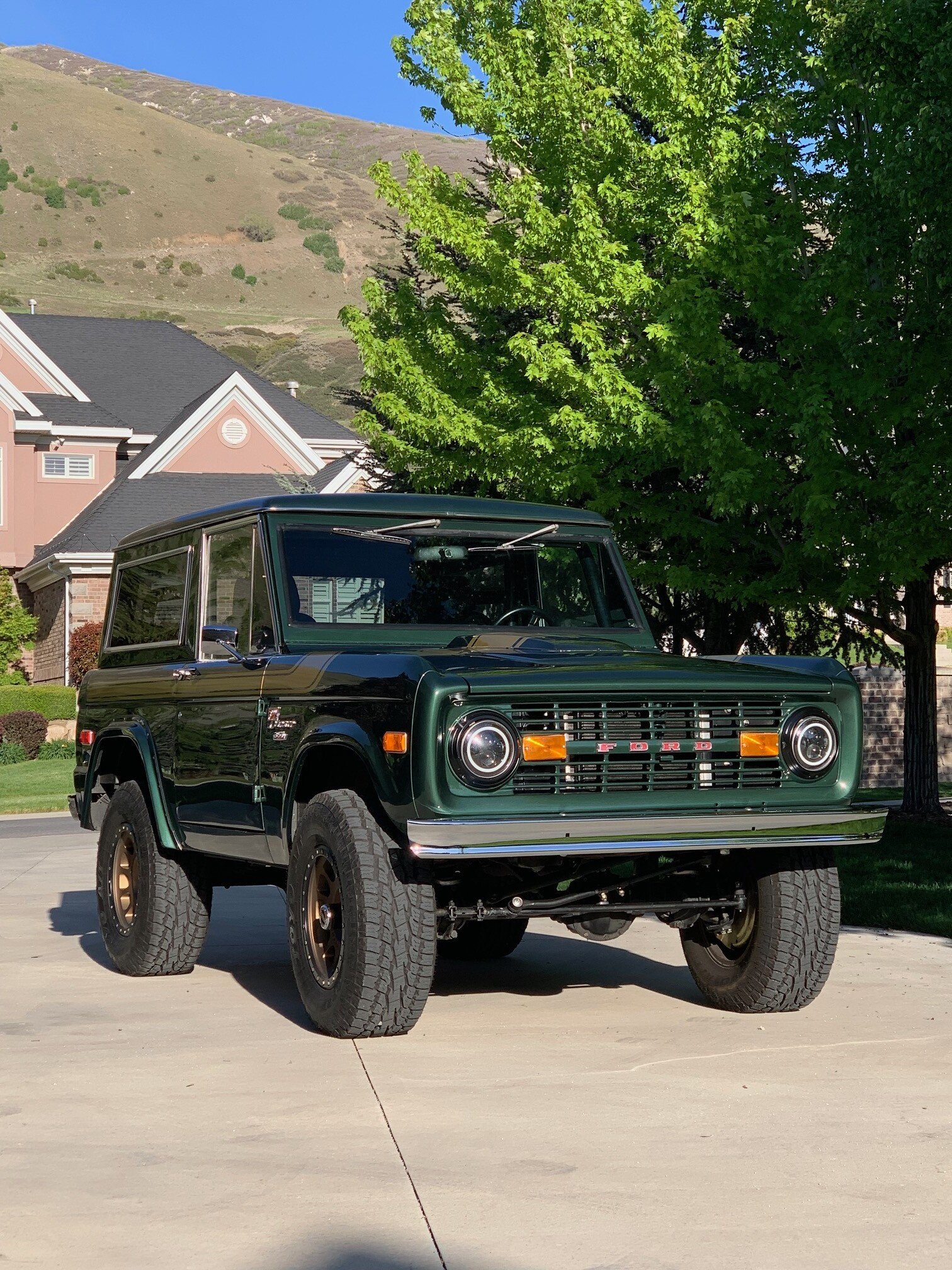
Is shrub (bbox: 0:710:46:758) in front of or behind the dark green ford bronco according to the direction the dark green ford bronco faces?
behind

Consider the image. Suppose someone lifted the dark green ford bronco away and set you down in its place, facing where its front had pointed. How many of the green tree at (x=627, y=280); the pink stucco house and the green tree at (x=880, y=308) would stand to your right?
0

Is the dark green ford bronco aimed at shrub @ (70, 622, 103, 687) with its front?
no

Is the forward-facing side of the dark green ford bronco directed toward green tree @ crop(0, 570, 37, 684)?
no

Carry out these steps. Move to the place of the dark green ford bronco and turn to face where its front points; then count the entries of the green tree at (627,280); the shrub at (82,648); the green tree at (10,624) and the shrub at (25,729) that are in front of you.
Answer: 0

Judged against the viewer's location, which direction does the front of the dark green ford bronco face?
facing the viewer and to the right of the viewer

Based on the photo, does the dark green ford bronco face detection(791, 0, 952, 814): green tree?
no

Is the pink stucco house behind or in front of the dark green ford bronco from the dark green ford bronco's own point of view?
behind

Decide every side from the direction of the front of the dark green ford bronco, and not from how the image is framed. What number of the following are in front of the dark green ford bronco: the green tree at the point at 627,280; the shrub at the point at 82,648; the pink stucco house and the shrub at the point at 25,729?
0

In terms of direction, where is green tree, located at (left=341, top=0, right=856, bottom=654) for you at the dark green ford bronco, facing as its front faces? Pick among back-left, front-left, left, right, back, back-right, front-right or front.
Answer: back-left

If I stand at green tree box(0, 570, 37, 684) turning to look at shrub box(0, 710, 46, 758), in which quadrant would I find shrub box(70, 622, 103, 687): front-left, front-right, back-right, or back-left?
front-left
